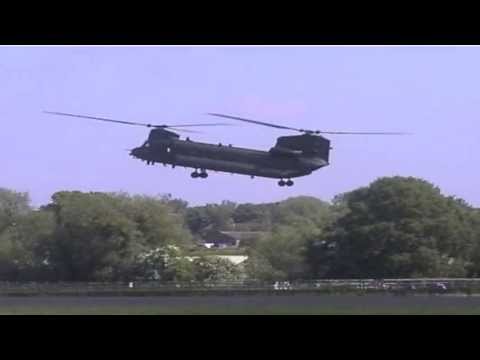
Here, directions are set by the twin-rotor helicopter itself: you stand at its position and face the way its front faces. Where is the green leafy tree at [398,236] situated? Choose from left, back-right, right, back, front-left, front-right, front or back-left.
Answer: back-right

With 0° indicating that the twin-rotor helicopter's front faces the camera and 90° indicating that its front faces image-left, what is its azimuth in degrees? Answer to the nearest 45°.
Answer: approximately 90°
